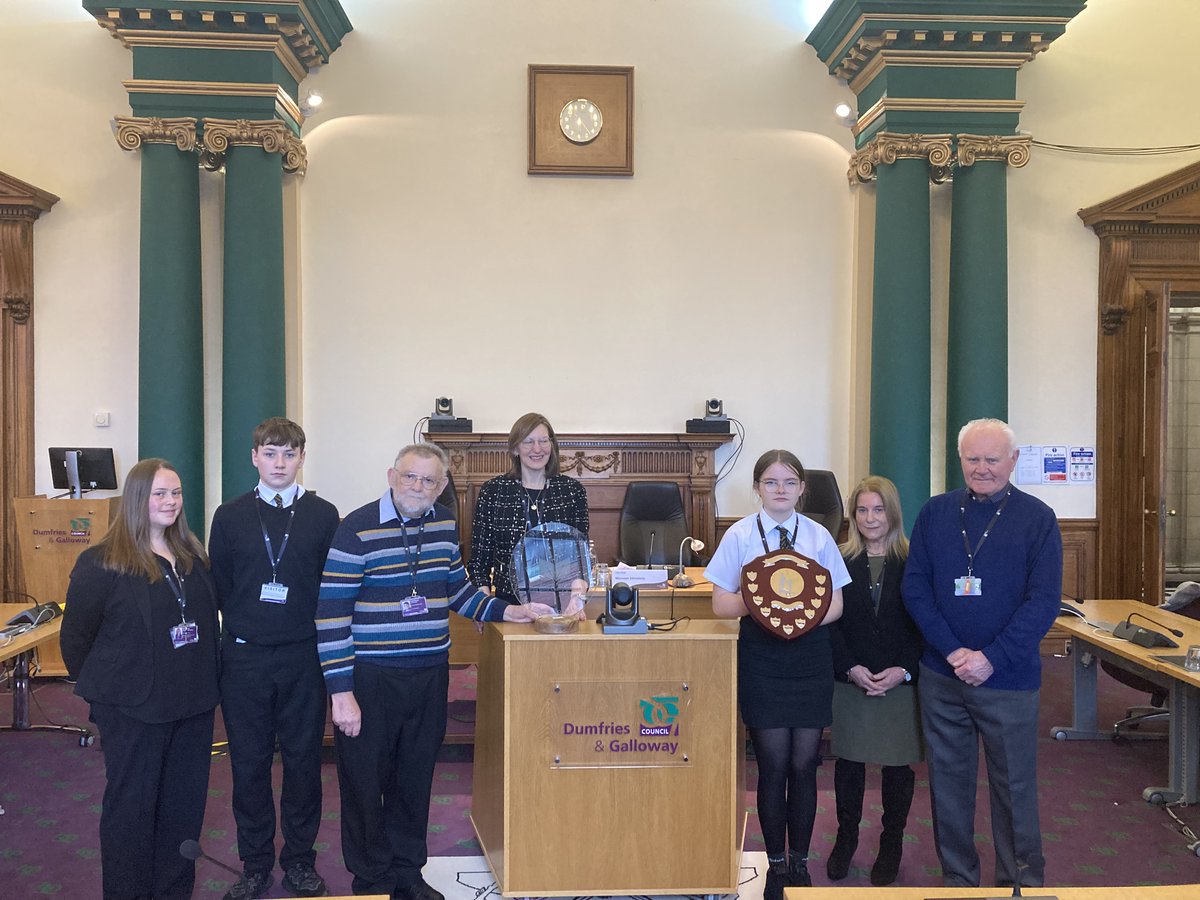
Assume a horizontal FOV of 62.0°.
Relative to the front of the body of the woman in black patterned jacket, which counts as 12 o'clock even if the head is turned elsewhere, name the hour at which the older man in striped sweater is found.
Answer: The older man in striped sweater is roughly at 1 o'clock from the woman in black patterned jacket.

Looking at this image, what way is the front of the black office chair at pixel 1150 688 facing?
to the viewer's left

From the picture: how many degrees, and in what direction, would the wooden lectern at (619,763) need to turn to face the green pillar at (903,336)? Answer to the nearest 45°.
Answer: approximately 135° to its left
